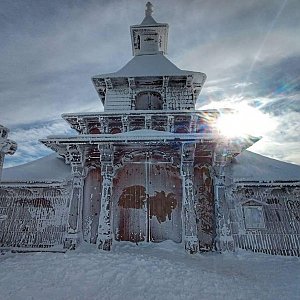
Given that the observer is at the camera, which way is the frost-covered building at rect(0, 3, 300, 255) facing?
facing the viewer
